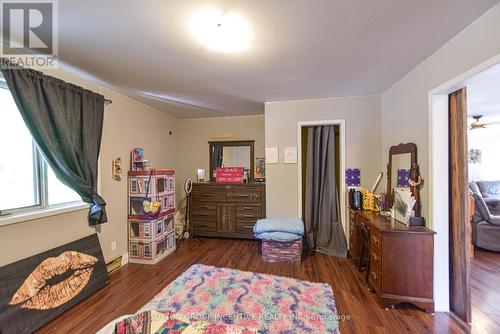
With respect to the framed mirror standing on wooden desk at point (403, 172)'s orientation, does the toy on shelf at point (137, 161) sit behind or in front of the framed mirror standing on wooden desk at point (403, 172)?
in front

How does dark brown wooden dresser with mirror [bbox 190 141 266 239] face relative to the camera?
toward the camera

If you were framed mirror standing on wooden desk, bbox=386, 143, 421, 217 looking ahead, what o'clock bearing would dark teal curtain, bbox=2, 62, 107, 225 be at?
The dark teal curtain is roughly at 12 o'clock from the framed mirror standing on wooden desk.

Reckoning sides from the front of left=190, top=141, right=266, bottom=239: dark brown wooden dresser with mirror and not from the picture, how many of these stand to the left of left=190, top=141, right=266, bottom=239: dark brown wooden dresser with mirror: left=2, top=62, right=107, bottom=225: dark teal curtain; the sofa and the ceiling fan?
2

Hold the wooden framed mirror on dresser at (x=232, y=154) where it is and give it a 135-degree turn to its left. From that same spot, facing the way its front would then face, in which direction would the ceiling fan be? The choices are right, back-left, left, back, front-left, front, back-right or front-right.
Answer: front-right

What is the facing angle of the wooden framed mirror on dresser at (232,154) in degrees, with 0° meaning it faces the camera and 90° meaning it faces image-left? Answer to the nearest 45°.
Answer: approximately 0°

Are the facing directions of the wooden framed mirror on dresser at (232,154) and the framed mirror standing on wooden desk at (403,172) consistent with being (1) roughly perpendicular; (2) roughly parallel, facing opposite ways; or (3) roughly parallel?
roughly perpendicular

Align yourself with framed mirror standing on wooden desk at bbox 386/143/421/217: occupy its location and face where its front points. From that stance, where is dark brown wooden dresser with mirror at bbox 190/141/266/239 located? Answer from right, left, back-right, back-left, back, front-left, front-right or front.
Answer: front-right

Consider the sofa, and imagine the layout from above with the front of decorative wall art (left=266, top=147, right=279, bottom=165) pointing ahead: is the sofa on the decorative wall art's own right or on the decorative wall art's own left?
on the decorative wall art's own left

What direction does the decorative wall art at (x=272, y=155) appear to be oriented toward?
toward the camera

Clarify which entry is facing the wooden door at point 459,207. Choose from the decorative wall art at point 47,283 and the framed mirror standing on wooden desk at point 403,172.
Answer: the decorative wall art

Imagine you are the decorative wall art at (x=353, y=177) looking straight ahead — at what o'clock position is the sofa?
The sofa is roughly at 8 o'clock from the decorative wall art.

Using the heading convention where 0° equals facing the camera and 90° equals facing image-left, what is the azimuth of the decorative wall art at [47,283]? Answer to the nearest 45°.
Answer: approximately 315°
